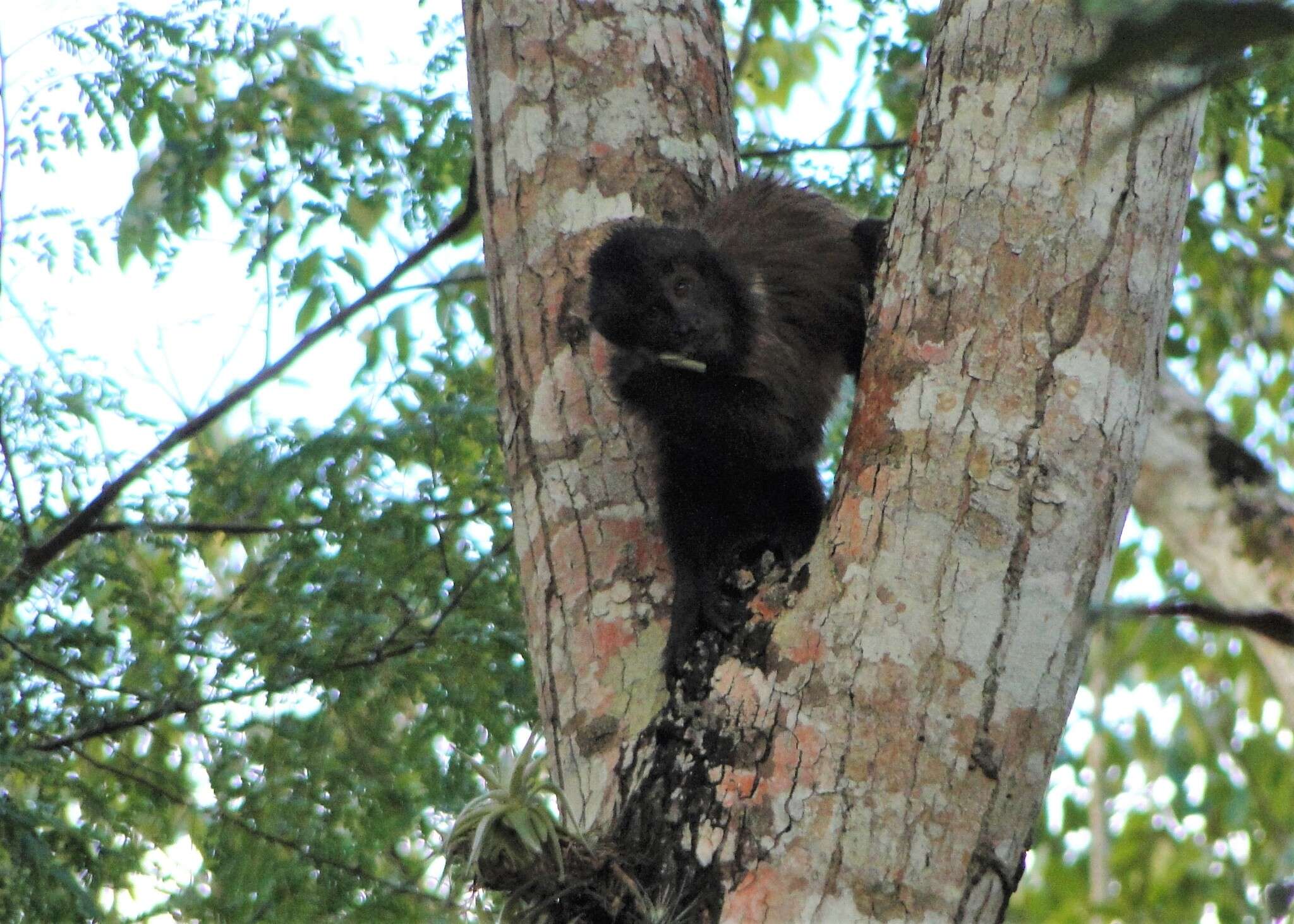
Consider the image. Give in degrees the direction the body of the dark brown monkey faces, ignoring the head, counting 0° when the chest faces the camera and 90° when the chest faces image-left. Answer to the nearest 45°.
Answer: approximately 45°

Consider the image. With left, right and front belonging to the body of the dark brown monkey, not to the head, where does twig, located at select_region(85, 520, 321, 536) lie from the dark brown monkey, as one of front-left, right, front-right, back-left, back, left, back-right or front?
right

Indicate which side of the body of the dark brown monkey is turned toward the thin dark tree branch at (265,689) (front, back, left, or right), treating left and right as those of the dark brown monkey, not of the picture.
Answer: right

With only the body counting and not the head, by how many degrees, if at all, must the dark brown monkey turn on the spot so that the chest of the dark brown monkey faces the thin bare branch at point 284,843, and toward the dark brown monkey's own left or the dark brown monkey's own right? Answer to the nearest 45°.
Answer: approximately 90° to the dark brown monkey's own right

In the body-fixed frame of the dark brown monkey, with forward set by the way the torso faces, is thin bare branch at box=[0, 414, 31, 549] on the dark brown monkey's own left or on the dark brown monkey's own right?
on the dark brown monkey's own right

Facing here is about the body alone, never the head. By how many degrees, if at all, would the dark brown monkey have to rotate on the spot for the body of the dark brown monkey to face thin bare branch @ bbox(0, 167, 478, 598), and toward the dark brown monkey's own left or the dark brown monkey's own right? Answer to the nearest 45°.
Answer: approximately 90° to the dark brown monkey's own right

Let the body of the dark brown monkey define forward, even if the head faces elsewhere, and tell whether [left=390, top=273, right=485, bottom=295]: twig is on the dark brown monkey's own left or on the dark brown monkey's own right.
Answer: on the dark brown monkey's own right
